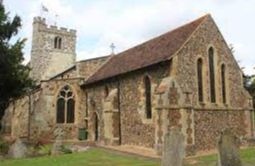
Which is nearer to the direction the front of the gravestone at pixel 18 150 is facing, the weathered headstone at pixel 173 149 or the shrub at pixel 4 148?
the weathered headstone

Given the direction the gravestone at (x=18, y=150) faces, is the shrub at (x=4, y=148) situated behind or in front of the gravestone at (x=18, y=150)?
behind

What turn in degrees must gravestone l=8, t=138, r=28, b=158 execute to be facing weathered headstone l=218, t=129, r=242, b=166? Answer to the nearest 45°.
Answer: approximately 45° to its left

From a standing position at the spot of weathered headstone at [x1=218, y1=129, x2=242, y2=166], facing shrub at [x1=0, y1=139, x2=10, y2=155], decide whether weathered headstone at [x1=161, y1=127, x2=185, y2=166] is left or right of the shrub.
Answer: left

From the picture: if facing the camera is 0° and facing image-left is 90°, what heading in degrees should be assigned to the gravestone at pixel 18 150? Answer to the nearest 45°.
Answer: approximately 0°
